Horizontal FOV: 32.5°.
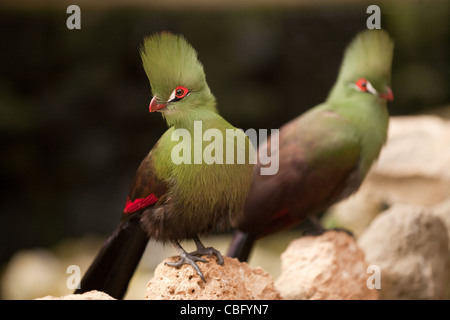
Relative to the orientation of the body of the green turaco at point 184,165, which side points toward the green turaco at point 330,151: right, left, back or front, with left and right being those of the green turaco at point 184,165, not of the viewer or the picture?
left

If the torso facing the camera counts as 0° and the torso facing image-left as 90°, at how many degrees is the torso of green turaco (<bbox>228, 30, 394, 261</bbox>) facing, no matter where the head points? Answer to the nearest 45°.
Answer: approximately 270°

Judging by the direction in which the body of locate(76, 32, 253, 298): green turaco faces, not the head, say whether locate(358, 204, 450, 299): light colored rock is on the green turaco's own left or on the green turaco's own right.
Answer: on the green turaco's own left

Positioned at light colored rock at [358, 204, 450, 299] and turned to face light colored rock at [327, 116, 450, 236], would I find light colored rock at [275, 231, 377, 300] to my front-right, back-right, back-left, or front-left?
back-left

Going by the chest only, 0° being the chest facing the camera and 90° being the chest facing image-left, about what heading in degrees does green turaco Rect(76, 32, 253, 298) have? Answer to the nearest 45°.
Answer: approximately 315°
